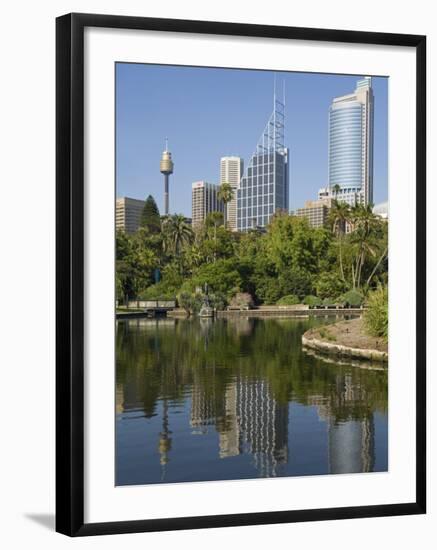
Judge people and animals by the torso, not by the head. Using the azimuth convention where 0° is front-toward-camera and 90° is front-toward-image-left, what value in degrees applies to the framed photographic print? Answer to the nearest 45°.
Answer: approximately 315°
